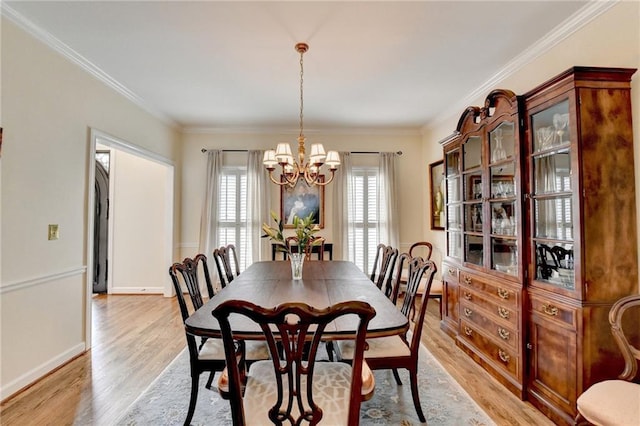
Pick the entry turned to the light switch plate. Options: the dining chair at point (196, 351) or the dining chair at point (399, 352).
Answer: the dining chair at point (399, 352)

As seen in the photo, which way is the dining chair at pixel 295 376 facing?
away from the camera

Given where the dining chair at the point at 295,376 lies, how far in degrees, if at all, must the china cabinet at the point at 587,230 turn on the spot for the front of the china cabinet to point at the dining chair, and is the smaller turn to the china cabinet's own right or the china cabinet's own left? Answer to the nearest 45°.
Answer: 0° — it already faces it

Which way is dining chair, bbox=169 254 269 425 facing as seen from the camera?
to the viewer's right

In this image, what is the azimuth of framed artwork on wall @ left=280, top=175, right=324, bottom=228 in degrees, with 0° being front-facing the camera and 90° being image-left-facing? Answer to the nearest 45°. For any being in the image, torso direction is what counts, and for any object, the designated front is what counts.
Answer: approximately 0°

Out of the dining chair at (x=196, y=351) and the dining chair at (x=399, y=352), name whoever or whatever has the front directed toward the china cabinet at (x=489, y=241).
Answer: the dining chair at (x=196, y=351)

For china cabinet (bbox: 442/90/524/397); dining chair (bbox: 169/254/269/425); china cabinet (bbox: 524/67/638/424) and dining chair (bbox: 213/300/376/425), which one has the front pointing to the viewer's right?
dining chair (bbox: 169/254/269/425)

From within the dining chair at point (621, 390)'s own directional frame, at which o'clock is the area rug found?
The area rug is roughly at 1 o'clock from the dining chair.

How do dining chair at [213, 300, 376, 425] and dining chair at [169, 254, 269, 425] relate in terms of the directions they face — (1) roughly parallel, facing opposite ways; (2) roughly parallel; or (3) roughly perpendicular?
roughly perpendicular

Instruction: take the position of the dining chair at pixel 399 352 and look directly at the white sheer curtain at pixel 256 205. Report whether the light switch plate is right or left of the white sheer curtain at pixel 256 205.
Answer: left

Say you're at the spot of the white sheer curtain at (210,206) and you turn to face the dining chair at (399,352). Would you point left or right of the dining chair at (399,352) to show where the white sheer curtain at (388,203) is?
left

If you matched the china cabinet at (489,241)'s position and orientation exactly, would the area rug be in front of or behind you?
in front

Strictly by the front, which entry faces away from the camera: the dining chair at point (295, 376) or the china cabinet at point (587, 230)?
the dining chair

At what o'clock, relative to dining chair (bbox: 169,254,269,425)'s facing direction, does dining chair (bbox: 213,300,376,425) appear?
dining chair (bbox: 213,300,376,425) is roughly at 2 o'clock from dining chair (bbox: 169,254,269,425).

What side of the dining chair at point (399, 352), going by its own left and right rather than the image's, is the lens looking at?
left
